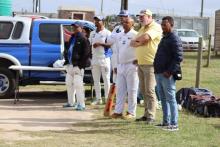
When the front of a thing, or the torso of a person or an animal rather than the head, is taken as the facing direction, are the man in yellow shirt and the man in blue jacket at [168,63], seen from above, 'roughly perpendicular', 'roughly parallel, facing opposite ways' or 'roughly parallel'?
roughly parallel

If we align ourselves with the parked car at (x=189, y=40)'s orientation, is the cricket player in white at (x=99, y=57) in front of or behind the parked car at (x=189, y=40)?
in front

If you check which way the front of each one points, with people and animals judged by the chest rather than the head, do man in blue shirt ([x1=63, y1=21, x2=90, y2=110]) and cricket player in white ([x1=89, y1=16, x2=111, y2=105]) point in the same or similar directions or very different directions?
same or similar directions

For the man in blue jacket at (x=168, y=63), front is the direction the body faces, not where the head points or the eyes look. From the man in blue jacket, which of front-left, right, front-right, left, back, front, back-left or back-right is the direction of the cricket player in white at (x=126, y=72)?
right

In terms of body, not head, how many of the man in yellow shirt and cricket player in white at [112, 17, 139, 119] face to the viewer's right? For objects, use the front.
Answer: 0

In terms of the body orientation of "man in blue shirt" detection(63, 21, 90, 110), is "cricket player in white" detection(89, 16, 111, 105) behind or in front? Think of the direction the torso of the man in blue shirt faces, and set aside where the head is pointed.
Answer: behind

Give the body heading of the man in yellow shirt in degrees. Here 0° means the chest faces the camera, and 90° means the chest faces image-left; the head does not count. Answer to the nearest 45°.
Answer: approximately 45°

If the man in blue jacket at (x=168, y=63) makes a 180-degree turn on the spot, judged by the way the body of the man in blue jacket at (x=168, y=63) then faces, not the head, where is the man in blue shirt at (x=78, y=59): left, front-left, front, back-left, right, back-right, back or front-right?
left

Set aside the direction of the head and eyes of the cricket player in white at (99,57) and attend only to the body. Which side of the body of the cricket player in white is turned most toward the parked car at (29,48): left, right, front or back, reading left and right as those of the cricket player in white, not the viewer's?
right

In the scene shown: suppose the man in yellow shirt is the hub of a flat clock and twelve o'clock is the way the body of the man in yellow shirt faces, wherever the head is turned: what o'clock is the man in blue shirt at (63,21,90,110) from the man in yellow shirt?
The man in blue shirt is roughly at 3 o'clock from the man in yellow shirt.

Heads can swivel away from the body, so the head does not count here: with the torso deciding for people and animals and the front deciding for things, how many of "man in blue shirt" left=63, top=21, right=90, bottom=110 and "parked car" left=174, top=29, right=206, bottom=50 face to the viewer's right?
0

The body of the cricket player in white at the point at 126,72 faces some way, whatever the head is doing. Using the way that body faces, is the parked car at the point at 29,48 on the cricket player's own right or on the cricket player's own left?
on the cricket player's own right
